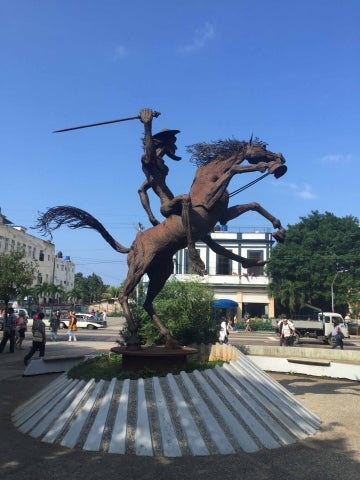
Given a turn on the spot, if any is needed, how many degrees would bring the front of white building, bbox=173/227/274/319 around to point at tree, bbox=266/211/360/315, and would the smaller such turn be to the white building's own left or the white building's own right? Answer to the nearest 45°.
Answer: approximately 45° to the white building's own left

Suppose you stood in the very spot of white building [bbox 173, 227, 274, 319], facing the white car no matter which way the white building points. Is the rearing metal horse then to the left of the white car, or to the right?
left

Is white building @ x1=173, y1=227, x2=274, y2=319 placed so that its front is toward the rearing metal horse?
yes

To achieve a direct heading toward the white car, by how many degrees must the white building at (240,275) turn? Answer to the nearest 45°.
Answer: approximately 45° to its right

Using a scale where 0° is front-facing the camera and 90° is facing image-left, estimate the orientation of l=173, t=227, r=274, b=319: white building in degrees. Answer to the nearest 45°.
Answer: approximately 0°
